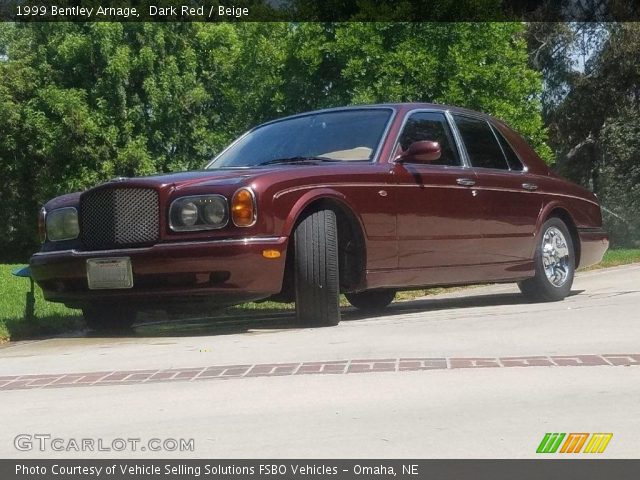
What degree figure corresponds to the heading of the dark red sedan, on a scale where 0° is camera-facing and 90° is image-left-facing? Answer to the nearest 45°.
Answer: approximately 45°
